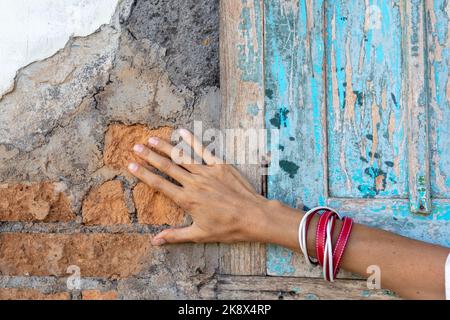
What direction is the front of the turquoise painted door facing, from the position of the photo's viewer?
facing the viewer
